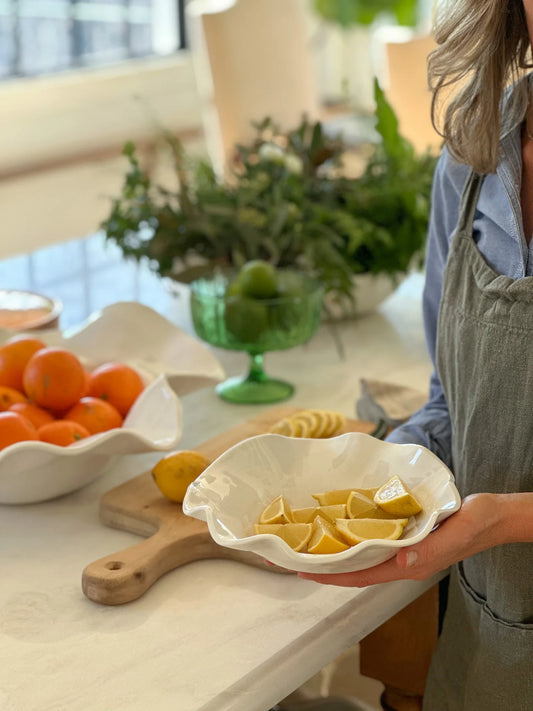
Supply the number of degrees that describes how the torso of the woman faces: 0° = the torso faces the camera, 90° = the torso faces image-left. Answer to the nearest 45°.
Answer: approximately 45°
